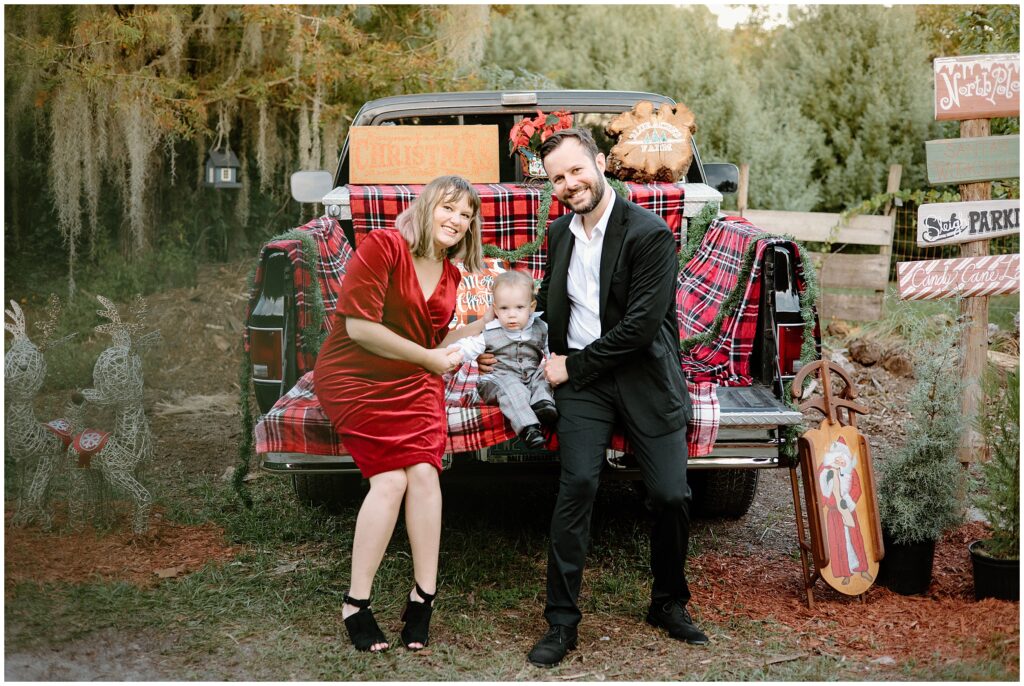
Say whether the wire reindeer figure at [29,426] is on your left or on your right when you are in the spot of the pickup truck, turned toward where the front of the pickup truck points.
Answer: on your left

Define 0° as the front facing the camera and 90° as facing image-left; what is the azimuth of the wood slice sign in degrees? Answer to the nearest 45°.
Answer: approximately 0°

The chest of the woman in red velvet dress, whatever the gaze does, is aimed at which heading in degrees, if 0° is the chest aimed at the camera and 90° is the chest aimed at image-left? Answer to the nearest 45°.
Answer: approximately 315°

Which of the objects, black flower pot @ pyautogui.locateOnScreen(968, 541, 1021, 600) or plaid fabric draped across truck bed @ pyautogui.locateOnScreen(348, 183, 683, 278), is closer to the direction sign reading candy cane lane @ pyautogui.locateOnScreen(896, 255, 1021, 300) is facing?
the black flower pot

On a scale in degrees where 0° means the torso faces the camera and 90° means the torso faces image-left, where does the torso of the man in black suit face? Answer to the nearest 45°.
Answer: approximately 45°

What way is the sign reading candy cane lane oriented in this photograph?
toward the camera

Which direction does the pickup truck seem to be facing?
away from the camera

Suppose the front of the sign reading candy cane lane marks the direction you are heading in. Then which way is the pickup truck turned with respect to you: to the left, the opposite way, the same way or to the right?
the opposite way

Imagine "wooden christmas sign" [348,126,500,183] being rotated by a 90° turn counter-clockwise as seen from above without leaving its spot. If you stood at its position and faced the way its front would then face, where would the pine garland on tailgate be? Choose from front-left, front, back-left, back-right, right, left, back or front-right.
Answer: front-right
